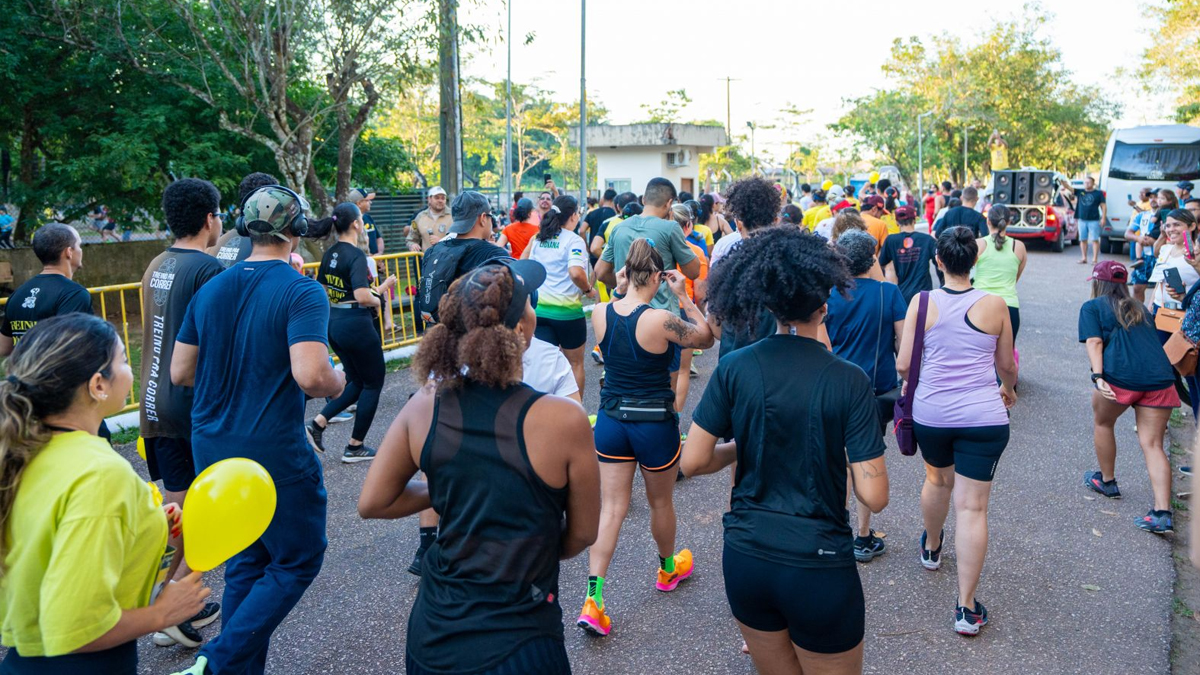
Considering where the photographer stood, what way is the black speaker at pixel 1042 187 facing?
facing the viewer

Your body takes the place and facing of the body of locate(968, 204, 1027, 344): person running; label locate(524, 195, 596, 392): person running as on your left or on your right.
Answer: on your left

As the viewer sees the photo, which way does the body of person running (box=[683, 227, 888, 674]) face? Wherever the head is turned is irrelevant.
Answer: away from the camera

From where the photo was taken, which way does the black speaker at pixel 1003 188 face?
toward the camera

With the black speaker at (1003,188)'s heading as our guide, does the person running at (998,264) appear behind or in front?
in front

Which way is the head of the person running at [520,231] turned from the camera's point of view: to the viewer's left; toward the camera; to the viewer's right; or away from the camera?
away from the camera

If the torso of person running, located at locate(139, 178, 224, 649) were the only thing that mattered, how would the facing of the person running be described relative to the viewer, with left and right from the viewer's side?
facing away from the viewer and to the right of the viewer

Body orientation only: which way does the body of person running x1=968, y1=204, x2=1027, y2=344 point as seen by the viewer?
away from the camera

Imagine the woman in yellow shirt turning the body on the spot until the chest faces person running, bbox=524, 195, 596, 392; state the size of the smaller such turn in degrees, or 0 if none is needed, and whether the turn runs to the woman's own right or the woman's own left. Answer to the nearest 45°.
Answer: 0° — they already face them

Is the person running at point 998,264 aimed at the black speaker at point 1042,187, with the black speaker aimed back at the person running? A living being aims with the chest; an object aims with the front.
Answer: yes

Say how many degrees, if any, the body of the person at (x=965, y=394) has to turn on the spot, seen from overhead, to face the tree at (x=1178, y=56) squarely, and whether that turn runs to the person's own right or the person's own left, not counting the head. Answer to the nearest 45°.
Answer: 0° — they already face it

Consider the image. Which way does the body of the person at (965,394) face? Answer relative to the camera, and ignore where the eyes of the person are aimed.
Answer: away from the camera

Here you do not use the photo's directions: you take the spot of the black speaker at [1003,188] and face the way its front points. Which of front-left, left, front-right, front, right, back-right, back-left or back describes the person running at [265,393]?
front

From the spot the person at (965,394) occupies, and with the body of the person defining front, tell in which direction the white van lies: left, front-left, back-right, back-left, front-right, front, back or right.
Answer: front

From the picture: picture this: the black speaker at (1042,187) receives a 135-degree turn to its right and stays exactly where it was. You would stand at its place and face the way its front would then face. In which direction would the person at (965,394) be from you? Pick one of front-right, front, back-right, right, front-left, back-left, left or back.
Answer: back-left
